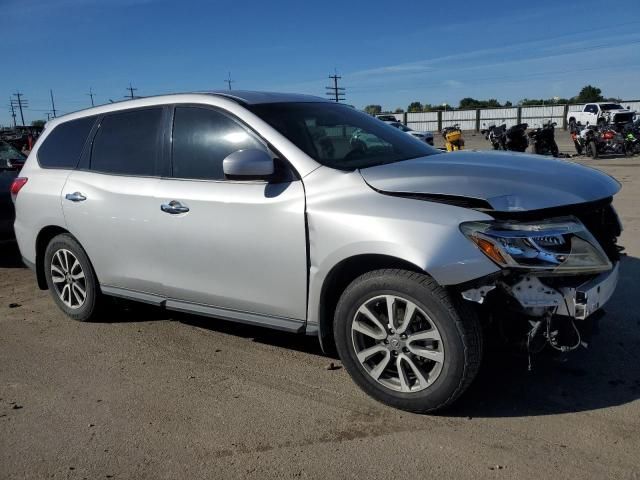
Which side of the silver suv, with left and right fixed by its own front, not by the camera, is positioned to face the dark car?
back

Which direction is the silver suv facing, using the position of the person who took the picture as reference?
facing the viewer and to the right of the viewer

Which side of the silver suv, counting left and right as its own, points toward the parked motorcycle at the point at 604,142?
left

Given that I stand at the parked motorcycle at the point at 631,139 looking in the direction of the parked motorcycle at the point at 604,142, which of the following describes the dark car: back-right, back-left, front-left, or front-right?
front-left

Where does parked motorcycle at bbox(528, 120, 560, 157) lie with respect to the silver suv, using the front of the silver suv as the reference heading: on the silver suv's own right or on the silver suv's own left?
on the silver suv's own left
